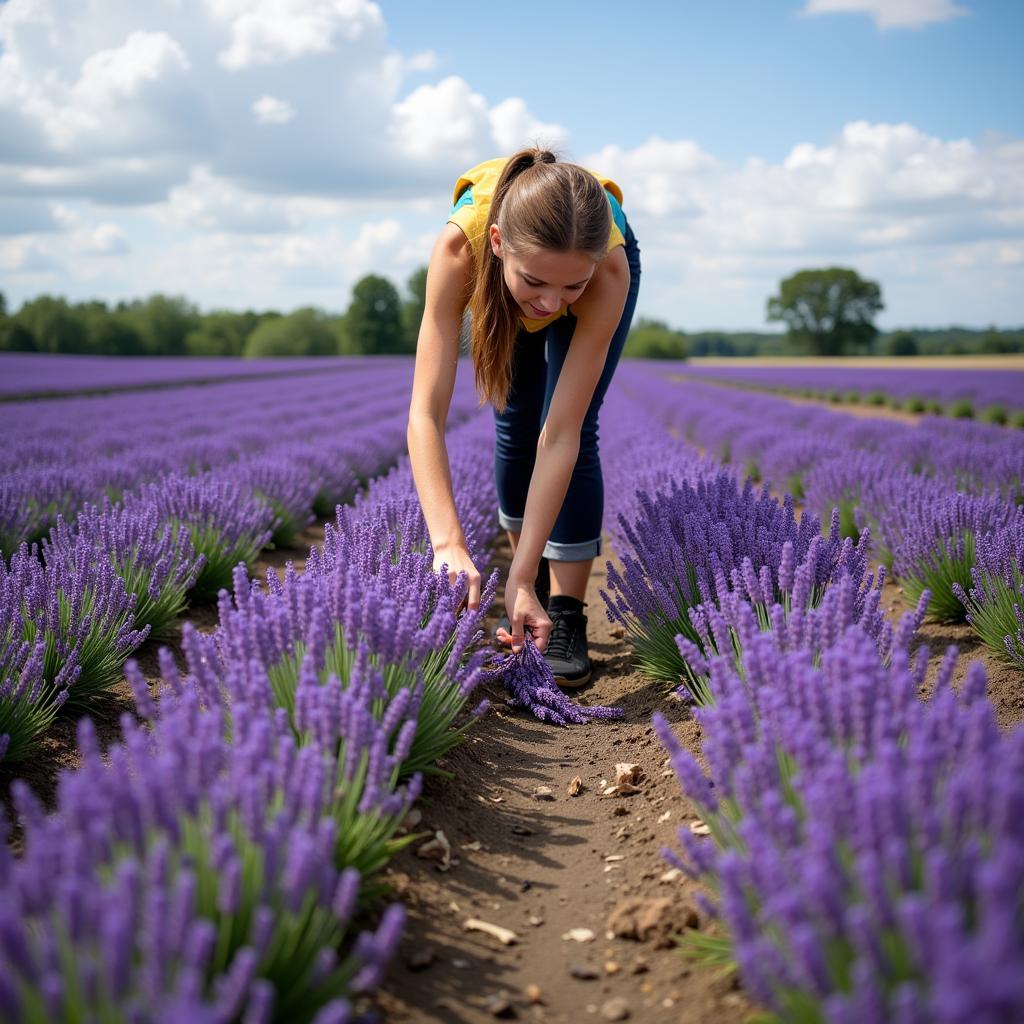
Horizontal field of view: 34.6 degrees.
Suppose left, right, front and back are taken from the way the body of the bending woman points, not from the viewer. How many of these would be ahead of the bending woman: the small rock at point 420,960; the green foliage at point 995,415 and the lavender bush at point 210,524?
1

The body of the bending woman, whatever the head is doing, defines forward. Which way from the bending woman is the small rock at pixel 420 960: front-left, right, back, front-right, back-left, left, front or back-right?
front

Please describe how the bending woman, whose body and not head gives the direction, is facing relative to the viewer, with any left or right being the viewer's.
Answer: facing the viewer

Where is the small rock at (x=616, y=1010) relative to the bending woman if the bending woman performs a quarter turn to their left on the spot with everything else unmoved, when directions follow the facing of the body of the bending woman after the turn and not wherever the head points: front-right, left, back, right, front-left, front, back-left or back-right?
right
